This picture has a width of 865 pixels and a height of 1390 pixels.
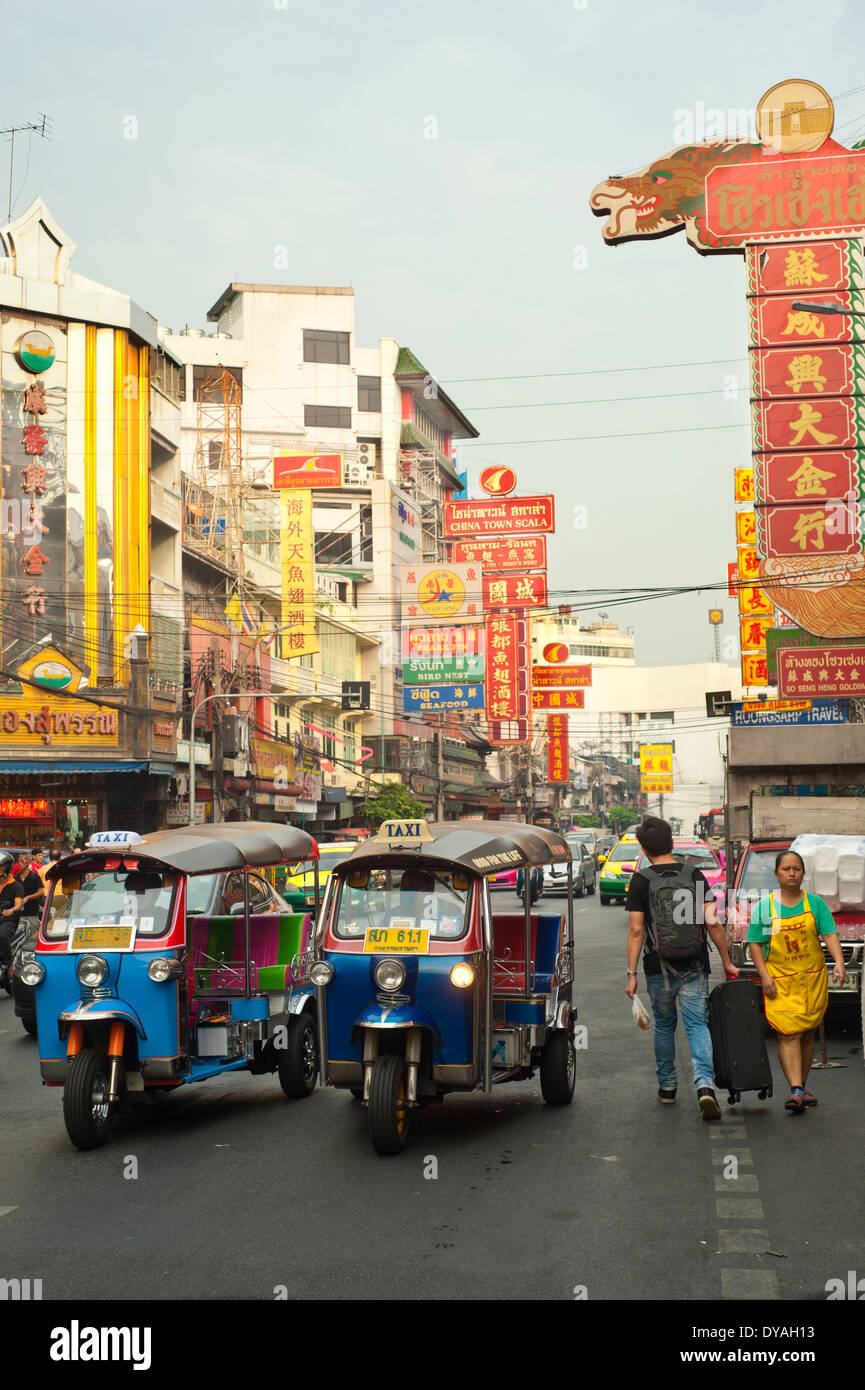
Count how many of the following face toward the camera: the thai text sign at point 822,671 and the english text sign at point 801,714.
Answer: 2

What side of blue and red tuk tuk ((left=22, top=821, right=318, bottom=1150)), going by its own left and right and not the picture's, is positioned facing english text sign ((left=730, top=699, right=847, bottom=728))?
back

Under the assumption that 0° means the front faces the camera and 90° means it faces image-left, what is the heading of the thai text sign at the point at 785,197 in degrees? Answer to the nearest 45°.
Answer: approximately 0°

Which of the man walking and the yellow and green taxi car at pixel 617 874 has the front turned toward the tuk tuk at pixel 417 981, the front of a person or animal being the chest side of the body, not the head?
the yellow and green taxi car

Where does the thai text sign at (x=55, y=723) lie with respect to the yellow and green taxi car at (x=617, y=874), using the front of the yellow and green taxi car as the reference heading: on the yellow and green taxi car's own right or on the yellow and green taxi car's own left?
on the yellow and green taxi car's own right
